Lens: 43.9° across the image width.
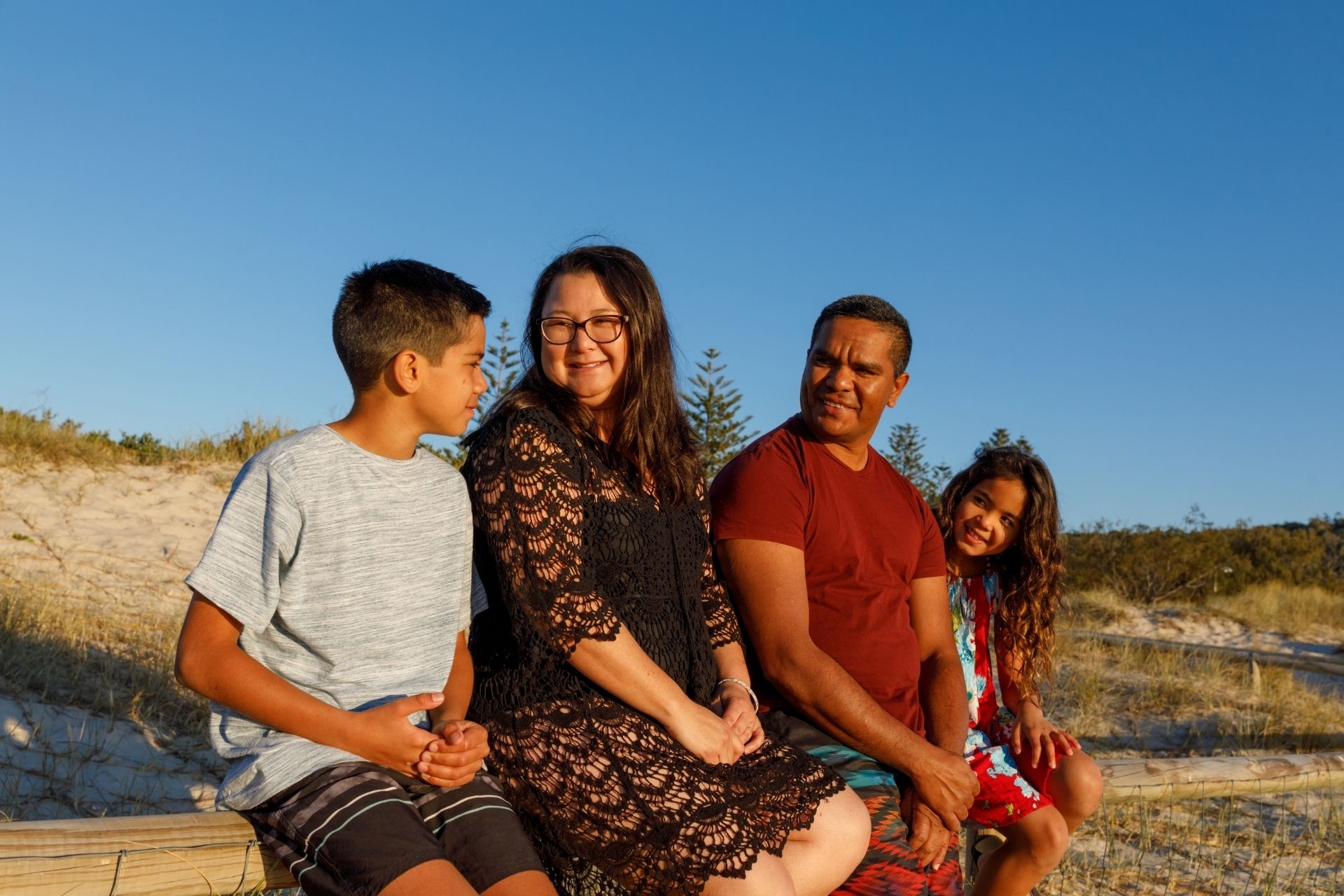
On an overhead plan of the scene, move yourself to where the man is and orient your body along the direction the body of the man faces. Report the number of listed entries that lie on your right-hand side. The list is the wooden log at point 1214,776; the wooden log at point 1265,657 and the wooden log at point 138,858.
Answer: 1

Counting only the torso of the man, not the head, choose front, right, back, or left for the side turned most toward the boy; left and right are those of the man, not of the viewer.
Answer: right

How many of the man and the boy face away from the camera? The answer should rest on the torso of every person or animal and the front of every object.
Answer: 0

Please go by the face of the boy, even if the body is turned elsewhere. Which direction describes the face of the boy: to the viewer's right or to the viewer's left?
to the viewer's right

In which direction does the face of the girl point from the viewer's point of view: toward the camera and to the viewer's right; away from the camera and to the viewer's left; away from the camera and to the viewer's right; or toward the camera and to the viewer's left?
toward the camera and to the viewer's left

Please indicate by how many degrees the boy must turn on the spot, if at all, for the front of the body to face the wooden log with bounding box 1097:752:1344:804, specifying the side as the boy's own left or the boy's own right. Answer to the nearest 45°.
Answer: approximately 90° to the boy's own left

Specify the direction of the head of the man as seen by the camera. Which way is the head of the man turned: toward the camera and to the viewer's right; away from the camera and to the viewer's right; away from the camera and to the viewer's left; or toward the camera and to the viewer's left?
toward the camera and to the viewer's left

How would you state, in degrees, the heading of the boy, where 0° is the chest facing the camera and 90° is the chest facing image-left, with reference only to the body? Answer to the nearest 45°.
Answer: approximately 315°

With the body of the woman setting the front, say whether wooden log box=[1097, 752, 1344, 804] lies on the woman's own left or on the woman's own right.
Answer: on the woman's own left

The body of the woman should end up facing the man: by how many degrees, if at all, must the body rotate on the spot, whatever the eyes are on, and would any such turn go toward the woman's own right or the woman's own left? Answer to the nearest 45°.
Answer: approximately 90° to the woman's own left
